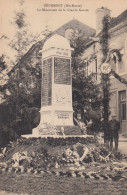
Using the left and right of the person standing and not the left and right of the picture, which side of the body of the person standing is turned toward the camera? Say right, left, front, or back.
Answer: front

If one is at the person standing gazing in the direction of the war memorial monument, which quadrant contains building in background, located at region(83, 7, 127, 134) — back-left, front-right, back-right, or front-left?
back-right

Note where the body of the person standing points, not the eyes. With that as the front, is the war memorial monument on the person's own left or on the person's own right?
on the person's own right

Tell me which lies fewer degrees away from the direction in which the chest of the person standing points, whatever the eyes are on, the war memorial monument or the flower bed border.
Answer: the flower bed border

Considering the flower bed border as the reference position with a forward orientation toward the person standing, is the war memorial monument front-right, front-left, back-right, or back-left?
front-left

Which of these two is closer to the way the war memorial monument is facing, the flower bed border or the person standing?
the flower bed border

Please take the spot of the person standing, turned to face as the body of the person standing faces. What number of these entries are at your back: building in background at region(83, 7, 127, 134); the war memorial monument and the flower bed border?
1

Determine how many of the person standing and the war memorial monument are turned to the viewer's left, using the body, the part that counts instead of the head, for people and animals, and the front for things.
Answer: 0

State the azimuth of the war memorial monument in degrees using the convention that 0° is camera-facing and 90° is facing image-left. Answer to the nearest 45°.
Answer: approximately 315°

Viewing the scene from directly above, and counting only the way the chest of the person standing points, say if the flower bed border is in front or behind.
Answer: in front

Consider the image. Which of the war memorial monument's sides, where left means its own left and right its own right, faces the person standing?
left
